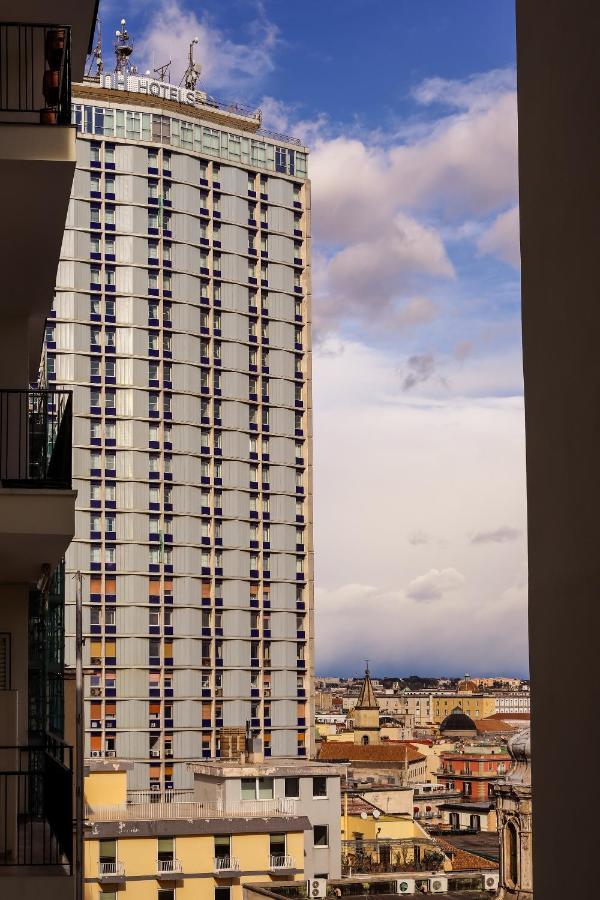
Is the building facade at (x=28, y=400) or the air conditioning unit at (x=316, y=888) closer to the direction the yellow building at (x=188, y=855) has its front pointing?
the building facade

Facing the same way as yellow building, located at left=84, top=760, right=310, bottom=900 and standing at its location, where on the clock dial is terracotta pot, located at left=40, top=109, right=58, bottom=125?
The terracotta pot is roughly at 12 o'clock from the yellow building.

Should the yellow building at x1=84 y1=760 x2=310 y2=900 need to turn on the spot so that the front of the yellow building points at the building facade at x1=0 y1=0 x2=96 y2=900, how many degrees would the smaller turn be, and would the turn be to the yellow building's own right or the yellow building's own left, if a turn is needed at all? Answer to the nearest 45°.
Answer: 0° — it already faces it

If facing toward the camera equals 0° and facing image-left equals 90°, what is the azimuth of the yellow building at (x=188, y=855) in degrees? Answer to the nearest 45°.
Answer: approximately 0°

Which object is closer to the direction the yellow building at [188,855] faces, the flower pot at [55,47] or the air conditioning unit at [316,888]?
the flower pot

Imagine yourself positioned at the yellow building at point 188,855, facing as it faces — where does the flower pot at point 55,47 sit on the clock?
The flower pot is roughly at 12 o'clock from the yellow building.

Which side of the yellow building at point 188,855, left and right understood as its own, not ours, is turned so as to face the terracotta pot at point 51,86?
front
